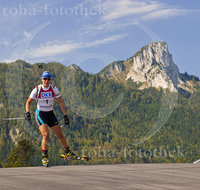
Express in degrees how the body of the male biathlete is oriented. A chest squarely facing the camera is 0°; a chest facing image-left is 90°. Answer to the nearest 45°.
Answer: approximately 0°
